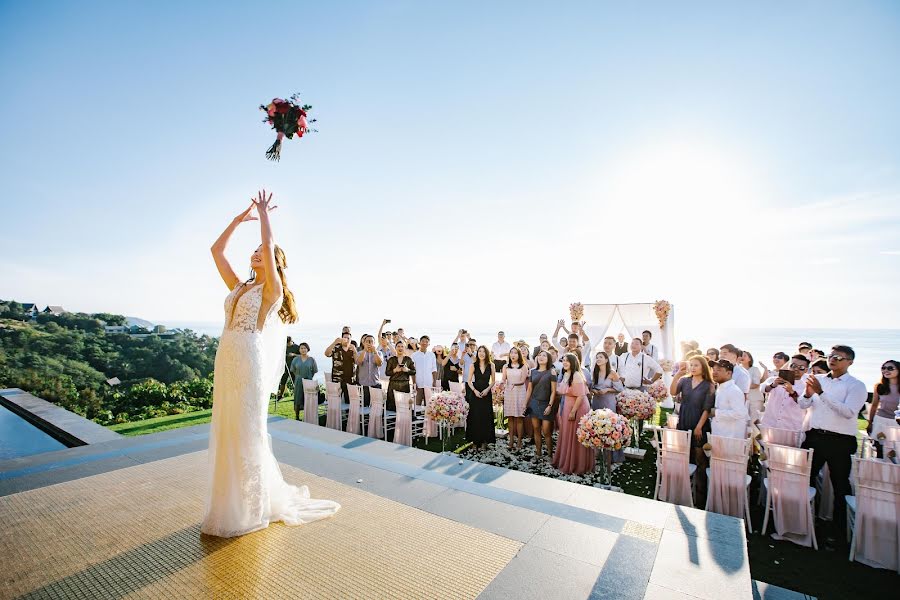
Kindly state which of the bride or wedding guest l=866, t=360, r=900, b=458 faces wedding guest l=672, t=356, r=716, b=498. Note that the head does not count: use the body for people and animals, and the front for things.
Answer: wedding guest l=866, t=360, r=900, b=458

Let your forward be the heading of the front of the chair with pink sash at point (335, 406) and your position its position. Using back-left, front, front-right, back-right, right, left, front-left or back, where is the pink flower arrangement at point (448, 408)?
right

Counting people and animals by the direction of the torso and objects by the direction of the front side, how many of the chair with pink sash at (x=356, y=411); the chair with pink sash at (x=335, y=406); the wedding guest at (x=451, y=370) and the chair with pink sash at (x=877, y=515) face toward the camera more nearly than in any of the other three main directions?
1

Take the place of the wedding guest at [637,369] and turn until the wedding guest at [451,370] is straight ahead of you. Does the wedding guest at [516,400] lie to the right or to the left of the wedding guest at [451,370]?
left

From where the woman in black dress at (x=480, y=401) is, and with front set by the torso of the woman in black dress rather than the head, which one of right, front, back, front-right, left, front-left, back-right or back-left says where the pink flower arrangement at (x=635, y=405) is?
left

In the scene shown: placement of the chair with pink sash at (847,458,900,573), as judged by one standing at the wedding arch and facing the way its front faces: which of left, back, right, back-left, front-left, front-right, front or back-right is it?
front

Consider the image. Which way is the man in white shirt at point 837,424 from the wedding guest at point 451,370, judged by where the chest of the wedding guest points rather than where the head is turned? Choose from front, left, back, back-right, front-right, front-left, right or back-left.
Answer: front-left

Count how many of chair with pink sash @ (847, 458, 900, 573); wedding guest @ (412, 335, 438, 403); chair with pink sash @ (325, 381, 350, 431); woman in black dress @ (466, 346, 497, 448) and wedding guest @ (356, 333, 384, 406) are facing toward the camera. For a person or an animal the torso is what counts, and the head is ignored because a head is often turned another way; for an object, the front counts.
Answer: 3

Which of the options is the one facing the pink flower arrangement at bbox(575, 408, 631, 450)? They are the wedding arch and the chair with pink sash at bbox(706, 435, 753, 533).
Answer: the wedding arch

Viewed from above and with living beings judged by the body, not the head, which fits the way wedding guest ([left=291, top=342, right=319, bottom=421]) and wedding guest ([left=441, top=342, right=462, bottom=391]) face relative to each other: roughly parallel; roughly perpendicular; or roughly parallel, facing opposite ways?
roughly parallel

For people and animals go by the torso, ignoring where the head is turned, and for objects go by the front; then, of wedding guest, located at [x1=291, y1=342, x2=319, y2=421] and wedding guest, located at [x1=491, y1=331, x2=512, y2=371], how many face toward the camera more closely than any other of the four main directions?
2

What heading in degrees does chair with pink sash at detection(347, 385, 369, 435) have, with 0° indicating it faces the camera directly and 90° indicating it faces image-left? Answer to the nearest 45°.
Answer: approximately 225°

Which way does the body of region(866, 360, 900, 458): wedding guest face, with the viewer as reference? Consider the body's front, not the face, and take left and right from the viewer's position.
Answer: facing the viewer and to the left of the viewer

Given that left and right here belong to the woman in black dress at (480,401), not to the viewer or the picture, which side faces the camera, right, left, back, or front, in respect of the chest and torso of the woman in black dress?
front
